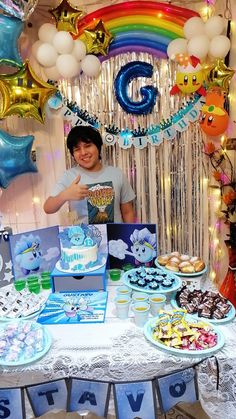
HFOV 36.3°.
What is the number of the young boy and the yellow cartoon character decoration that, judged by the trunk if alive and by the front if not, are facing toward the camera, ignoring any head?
2

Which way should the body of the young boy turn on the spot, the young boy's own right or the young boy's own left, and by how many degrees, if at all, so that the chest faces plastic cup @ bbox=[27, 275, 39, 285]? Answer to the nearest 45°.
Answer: approximately 45° to the young boy's own right

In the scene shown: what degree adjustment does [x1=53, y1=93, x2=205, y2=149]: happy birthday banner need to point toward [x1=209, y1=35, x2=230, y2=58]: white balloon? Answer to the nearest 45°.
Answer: approximately 45° to its left

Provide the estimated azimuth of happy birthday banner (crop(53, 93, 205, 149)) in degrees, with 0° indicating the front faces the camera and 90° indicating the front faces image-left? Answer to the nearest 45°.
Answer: approximately 0°
